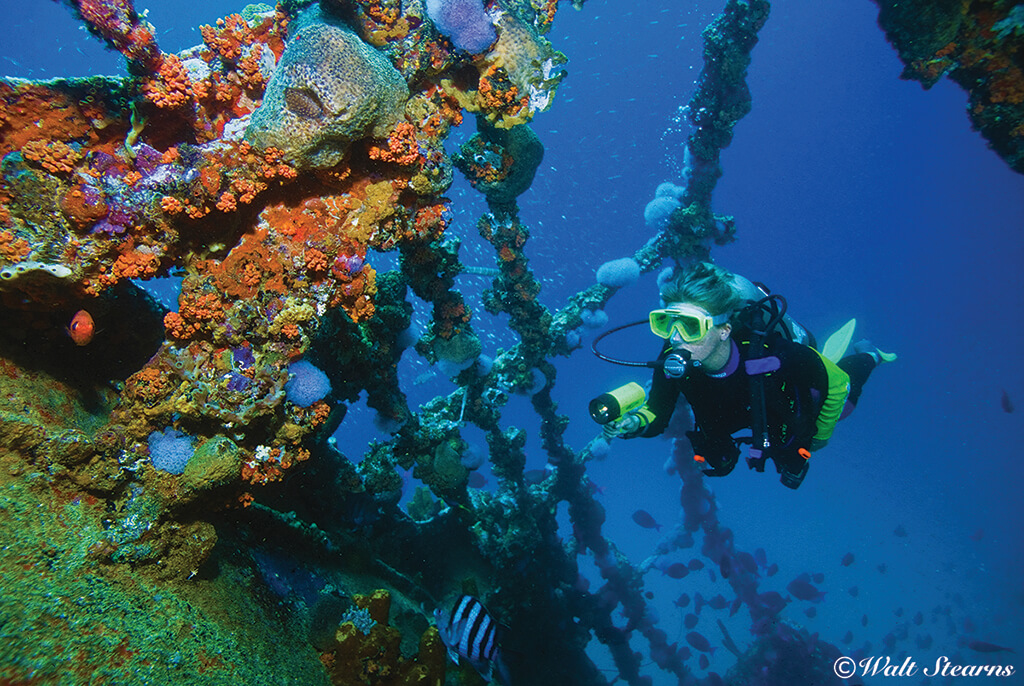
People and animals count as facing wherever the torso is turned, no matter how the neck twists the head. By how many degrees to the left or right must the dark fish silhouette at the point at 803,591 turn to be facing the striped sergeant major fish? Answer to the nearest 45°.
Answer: approximately 90° to its left

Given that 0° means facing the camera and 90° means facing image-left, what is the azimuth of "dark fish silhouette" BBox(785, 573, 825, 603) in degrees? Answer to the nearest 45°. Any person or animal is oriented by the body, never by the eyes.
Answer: approximately 90°

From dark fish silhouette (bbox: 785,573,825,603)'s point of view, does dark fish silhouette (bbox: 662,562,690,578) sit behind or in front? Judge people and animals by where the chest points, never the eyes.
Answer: in front
